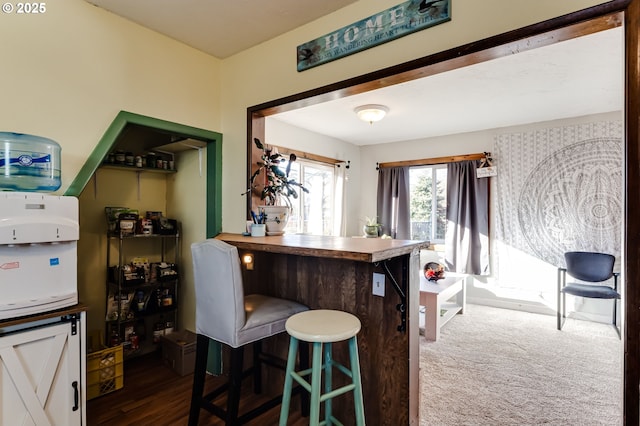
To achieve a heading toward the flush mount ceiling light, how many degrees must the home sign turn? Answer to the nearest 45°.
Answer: approximately 135° to its right

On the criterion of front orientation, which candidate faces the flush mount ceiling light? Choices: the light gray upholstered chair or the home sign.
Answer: the light gray upholstered chair

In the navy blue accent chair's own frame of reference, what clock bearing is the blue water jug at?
The blue water jug is roughly at 1 o'clock from the navy blue accent chair.

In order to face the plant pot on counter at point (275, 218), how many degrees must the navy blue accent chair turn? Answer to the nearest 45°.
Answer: approximately 45° to its right

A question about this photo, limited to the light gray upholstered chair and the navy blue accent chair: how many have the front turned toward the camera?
1

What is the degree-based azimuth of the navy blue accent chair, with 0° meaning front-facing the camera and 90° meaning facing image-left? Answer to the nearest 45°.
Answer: approximately 0°

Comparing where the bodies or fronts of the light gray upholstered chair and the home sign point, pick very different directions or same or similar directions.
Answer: very different directions
